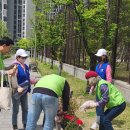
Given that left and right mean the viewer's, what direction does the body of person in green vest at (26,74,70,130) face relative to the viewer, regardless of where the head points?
facing away from the viewer and to the right of the viewer

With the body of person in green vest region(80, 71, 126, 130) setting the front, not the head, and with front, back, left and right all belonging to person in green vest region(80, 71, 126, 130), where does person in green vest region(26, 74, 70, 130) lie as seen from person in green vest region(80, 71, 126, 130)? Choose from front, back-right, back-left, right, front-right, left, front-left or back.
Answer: front-left

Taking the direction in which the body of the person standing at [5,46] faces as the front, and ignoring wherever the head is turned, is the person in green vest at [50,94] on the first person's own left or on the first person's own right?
on the first person's own right

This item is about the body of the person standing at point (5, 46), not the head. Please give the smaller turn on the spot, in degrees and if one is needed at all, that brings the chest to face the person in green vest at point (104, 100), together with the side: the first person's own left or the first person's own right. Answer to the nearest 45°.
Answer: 0° — they already face them

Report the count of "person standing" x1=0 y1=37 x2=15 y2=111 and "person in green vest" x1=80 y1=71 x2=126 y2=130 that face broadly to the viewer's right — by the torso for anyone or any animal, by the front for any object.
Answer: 1

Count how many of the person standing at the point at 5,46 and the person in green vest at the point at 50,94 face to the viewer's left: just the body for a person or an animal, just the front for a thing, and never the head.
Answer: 0

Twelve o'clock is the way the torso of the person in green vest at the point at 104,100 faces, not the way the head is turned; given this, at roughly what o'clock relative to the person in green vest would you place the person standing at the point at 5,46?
The person standing is roughly at 12 o'clock from the person in green vest.

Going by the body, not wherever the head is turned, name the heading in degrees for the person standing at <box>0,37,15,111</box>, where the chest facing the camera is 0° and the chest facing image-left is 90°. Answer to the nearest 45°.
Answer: approximately 270°

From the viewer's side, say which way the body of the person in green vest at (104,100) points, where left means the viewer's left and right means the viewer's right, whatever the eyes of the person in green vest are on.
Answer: facing to the left of the viewer

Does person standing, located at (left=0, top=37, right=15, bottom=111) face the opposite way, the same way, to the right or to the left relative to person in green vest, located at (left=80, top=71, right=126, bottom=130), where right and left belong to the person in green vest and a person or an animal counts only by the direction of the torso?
the opposite way

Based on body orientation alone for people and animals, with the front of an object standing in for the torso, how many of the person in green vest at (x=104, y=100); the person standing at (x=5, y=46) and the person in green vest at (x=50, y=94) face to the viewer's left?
1
